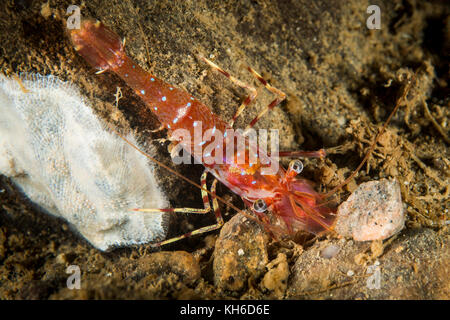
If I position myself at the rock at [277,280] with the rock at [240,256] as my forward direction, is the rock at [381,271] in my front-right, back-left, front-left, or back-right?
back-right

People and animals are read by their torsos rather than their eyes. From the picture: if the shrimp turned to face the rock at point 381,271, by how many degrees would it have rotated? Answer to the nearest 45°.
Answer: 0° — it already faces it

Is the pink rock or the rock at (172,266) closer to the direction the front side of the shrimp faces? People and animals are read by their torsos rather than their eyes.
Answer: the pink rock

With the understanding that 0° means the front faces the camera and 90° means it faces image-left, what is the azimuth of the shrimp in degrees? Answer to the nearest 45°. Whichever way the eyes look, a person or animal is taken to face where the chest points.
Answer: approximately 315°

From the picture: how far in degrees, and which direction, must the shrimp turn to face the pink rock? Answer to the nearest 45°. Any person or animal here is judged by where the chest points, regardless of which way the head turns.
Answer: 0° — it already faces it

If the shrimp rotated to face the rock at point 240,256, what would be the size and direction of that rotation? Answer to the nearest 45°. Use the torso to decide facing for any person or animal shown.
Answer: approximately 45° to its right

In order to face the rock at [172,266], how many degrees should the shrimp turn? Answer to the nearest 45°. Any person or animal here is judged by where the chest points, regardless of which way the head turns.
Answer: approximately 90° to its right
